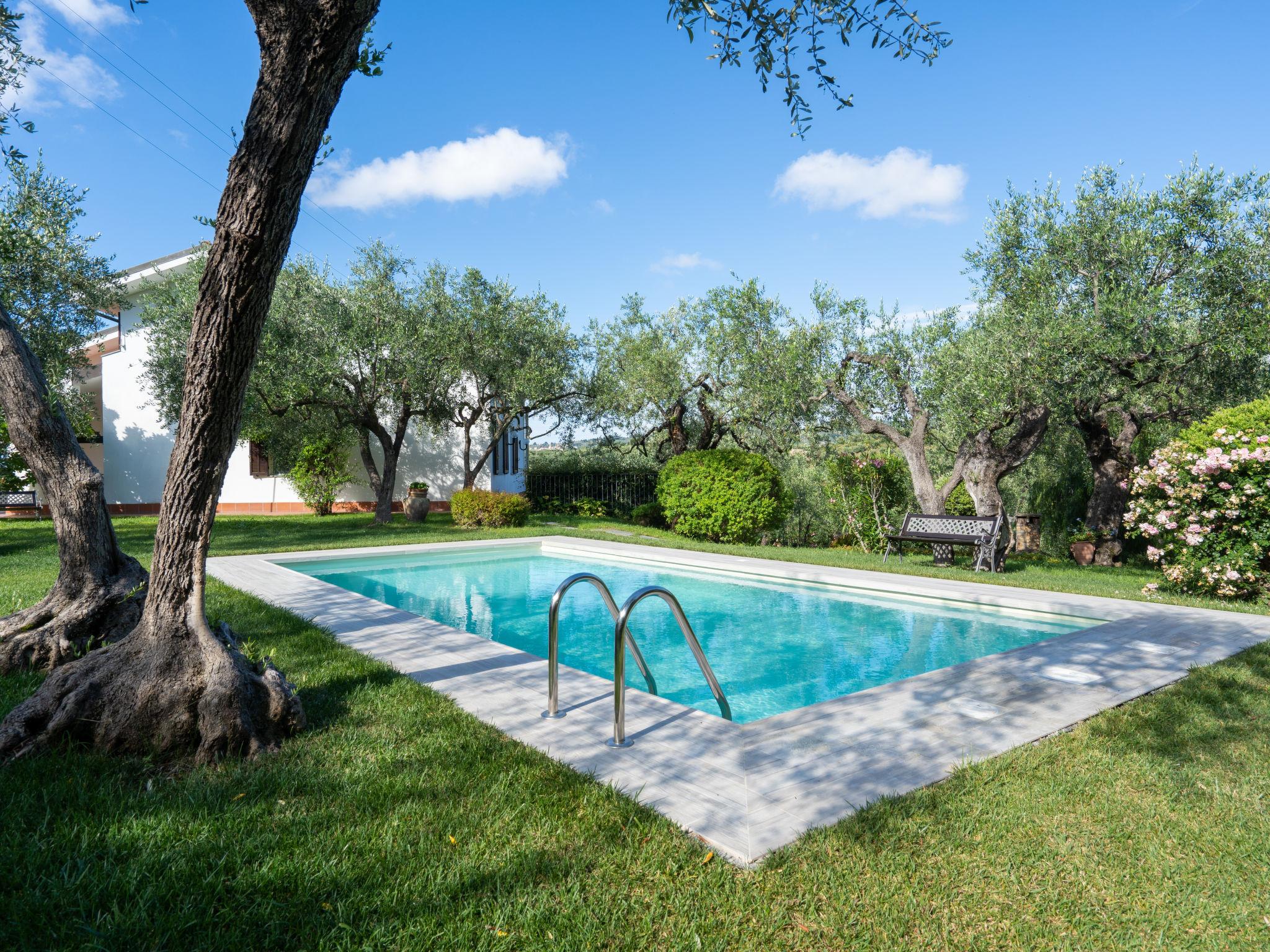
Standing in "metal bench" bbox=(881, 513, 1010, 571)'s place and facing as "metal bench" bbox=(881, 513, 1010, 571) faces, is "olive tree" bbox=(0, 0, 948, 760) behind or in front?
in front

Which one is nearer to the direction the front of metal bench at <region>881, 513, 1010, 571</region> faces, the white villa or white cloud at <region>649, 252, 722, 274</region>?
the white villa

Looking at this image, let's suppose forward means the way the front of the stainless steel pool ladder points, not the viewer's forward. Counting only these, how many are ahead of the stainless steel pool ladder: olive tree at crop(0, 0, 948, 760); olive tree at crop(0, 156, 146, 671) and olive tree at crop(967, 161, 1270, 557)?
1

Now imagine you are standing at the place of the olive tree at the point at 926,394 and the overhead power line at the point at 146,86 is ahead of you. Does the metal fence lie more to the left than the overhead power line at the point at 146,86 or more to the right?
right

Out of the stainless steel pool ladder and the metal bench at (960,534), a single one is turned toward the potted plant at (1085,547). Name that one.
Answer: the stainless steel pool ladder

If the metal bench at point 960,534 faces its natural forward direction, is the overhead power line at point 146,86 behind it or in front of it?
in front

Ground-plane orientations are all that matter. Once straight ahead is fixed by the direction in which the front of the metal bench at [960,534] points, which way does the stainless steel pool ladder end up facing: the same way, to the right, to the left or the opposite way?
the opposite way

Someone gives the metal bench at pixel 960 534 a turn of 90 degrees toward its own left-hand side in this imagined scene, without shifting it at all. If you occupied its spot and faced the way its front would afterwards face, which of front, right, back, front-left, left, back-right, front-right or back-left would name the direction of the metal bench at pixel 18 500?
back-right

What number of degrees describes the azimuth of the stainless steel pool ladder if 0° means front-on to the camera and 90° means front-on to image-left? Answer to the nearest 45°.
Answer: approximately 225°

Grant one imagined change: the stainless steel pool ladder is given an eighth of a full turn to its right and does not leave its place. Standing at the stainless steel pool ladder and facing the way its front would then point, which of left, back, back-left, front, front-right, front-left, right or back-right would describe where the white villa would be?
back-left

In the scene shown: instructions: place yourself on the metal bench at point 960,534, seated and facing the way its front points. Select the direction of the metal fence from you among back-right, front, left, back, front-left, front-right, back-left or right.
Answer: right

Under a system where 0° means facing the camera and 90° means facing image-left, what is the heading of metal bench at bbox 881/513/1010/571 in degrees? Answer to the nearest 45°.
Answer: approximately 45°

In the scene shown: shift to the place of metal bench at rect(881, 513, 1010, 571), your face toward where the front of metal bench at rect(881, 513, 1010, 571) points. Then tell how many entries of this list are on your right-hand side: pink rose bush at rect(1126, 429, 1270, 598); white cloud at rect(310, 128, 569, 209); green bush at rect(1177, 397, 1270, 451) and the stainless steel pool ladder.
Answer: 1
